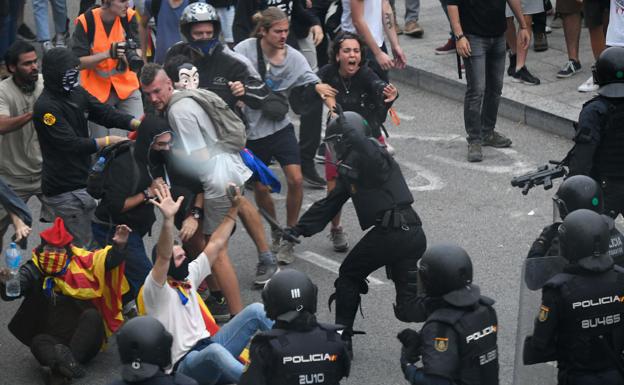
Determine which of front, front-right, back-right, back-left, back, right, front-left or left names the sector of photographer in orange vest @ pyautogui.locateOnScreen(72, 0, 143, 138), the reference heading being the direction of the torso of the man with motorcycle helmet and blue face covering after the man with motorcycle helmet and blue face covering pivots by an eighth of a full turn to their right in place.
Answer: right

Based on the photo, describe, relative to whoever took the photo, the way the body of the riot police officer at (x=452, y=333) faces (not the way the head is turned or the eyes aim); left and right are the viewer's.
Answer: facing away from the viewer and to the left of the viewer

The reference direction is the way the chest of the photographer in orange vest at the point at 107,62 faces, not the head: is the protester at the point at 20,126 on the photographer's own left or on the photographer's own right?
on the photographer's own right

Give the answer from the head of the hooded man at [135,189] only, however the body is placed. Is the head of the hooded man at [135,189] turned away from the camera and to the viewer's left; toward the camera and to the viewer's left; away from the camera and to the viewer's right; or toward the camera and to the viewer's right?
toward the camera and to the viewer's right

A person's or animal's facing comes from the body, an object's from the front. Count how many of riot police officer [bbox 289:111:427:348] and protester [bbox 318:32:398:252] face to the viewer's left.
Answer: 1

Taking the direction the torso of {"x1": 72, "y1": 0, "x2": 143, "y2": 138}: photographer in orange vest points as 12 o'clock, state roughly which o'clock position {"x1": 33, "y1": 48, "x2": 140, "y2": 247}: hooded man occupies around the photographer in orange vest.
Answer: The hooded man is roughly at 2 o'clock from the photographer in orange vest.

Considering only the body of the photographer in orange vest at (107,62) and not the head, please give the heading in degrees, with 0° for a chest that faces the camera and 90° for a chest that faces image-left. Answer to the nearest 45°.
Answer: approximately 315°

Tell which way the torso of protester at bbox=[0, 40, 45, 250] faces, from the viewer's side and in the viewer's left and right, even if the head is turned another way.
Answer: facing the viewer and to the right of the viewer

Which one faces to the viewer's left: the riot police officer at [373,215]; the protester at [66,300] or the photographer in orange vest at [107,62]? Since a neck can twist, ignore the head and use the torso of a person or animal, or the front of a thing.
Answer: the riot police officer

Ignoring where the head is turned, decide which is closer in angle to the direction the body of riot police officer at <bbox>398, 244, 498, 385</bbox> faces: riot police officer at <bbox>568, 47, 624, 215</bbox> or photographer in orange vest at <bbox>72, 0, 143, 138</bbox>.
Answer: the photographer in orange vest

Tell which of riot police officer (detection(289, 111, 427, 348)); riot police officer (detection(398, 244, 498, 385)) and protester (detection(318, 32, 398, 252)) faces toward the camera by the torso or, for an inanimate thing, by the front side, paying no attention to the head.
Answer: the protester

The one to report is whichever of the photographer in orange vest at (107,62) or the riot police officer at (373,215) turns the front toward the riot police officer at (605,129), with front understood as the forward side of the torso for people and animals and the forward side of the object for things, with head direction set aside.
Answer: the photographer in orange vest

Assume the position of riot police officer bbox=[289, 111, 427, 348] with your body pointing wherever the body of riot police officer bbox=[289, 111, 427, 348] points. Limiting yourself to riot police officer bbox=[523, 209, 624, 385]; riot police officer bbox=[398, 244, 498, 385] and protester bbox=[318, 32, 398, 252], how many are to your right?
1
